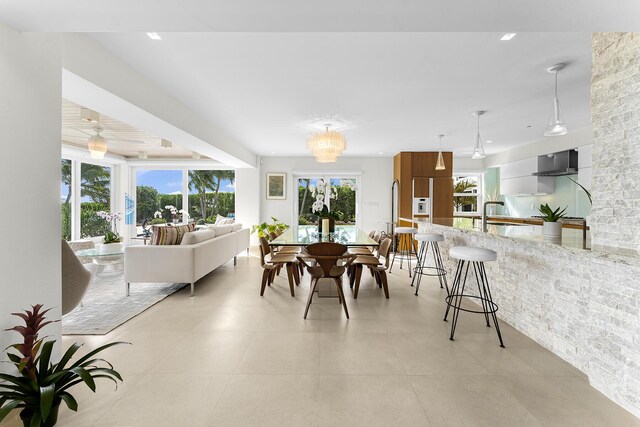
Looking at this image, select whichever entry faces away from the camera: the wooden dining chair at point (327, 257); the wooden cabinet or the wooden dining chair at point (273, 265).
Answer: the wooden dining chair at point (327, 257)

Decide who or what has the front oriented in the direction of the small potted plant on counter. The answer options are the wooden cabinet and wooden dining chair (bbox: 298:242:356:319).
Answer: the wooden cabinet

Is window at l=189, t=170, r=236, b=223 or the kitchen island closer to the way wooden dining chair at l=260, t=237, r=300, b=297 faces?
the kitchen island

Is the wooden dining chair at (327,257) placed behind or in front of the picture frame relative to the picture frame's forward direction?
in front

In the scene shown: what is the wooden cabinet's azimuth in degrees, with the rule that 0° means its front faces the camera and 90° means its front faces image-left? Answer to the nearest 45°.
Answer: approximately 0°

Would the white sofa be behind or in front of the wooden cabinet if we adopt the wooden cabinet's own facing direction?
in front

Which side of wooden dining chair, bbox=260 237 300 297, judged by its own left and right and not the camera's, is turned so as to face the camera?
right

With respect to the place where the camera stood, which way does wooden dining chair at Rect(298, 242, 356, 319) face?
facing away from the viewer

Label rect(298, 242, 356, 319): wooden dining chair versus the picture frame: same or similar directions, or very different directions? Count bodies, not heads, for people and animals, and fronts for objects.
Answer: very different directions

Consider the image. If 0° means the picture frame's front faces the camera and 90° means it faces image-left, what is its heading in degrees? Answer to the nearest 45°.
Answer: approximately 0°
